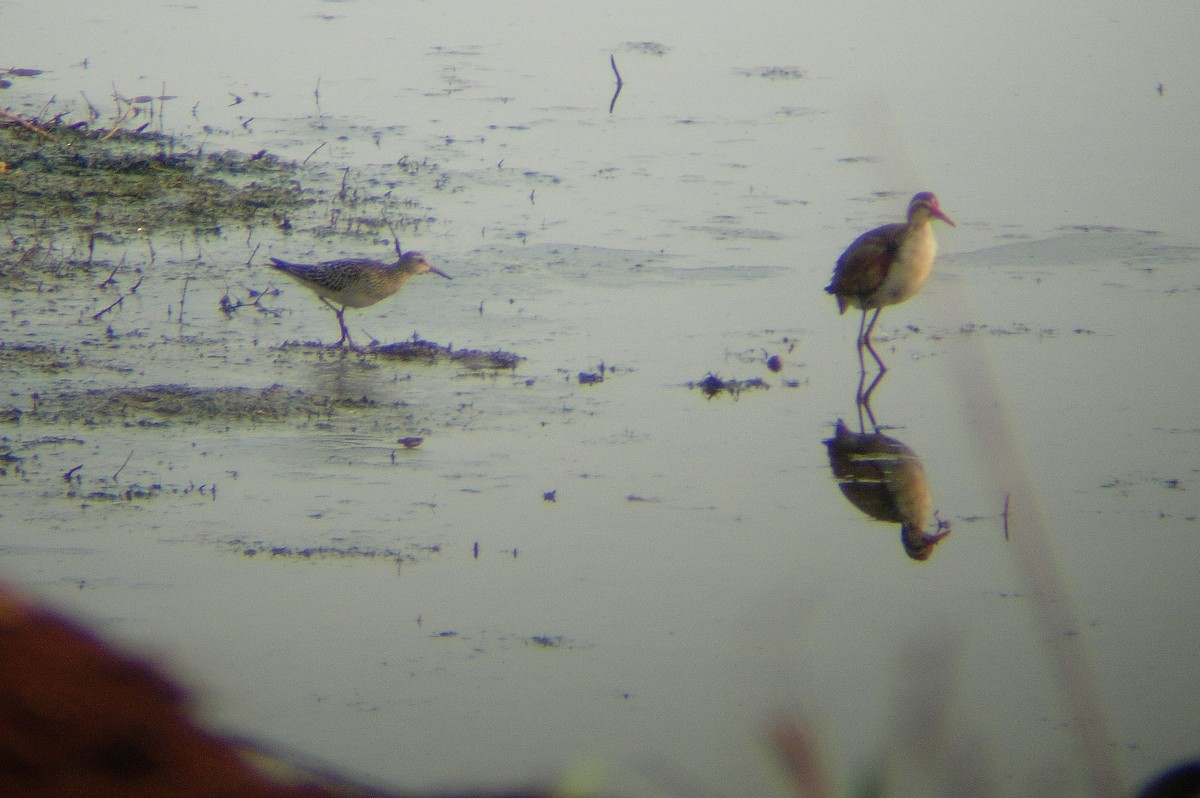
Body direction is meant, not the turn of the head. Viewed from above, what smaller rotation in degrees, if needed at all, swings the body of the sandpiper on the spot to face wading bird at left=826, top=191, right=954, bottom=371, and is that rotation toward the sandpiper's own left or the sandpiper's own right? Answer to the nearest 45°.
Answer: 0° — it already faces it

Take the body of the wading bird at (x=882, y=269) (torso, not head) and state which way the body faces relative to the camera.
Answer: to the viewer's right

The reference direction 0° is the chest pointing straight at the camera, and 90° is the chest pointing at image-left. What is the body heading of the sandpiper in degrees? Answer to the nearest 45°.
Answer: approximately 270°

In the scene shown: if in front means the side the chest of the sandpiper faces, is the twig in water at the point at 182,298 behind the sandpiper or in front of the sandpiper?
behind

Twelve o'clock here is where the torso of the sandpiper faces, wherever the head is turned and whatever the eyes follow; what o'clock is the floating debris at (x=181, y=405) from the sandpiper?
The floating debris is roughly at 4 o'clock from the sandpiper.

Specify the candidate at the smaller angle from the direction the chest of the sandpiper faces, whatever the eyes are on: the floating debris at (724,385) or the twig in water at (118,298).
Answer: the floating debris

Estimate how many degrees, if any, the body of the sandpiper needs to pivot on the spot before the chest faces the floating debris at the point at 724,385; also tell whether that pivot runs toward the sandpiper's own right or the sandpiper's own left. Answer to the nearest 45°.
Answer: approximately 45° to the sandpiper's own right
